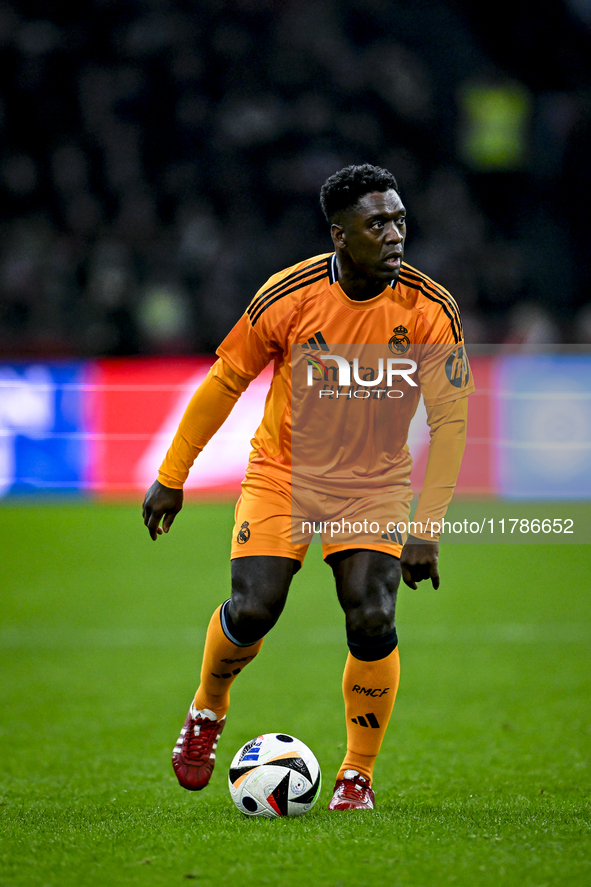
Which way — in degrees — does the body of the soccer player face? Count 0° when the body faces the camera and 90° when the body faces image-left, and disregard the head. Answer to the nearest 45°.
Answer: approximately 0°
